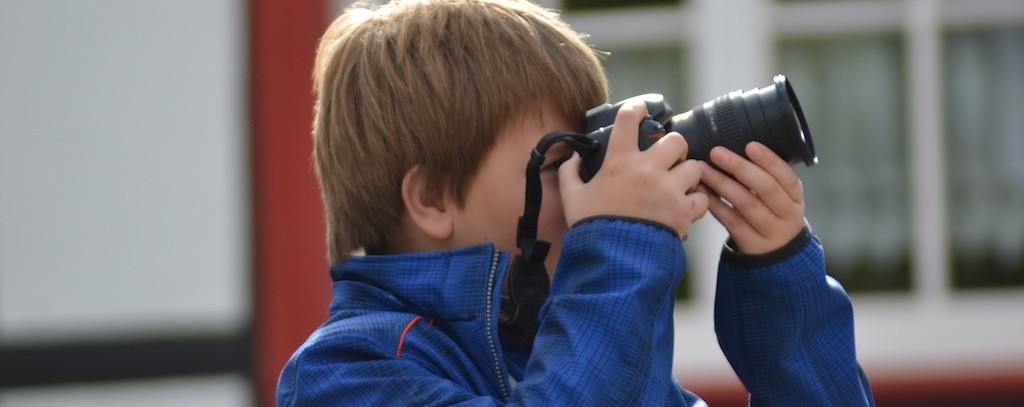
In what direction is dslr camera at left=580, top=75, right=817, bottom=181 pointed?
to the viewer's right

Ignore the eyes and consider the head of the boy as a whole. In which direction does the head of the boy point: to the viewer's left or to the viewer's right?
to the viewer's right

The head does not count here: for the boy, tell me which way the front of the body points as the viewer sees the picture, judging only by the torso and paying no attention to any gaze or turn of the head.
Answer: to the viewer's right
